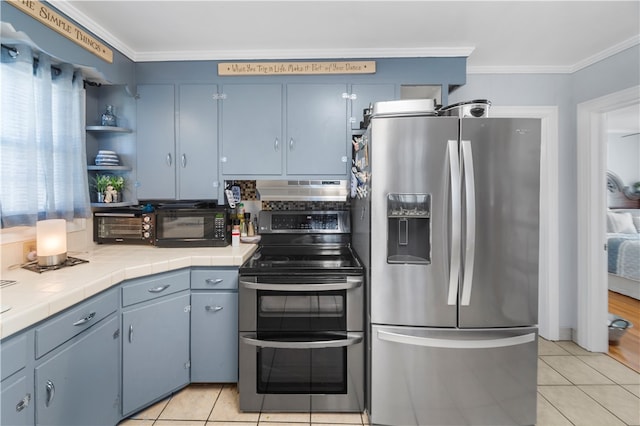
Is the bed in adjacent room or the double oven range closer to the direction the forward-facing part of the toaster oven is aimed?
the double oven range

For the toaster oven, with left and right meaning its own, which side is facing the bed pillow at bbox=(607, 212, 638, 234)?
left

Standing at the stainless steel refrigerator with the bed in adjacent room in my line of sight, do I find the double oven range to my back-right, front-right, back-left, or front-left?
back-left

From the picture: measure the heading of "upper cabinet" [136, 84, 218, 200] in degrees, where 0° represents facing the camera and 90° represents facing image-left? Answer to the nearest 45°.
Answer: approximately 0°

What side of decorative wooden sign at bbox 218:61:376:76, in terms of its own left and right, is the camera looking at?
front

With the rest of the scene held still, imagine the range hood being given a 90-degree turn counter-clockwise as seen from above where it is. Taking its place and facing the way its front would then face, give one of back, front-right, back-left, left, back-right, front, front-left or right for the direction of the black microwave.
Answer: back

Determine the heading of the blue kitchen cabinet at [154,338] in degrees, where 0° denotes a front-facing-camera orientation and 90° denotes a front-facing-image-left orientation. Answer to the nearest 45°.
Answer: approximately 315°

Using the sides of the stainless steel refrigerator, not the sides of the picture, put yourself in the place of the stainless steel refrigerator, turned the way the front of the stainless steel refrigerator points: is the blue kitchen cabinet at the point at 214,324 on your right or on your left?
on your right
